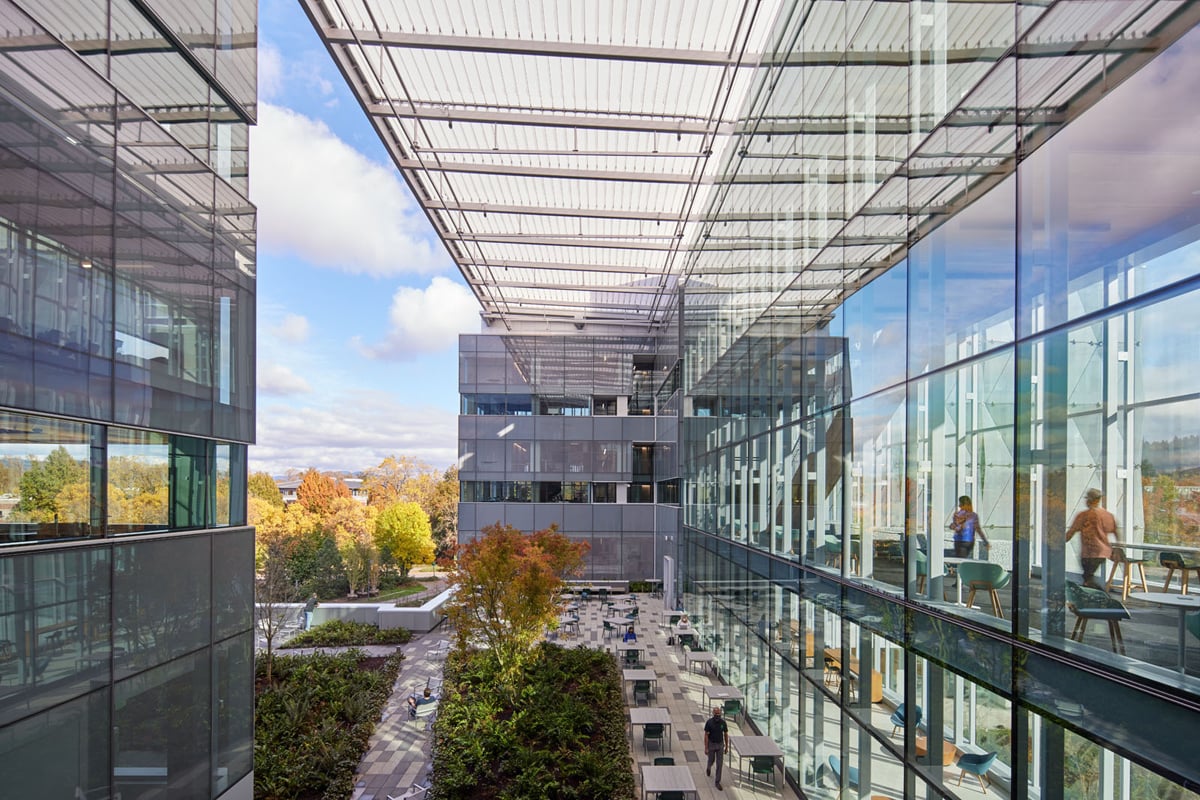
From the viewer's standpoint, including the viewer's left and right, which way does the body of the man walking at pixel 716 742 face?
facing the viewer

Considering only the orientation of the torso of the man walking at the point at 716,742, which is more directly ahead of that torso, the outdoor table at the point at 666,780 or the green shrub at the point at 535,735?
the outdoor table

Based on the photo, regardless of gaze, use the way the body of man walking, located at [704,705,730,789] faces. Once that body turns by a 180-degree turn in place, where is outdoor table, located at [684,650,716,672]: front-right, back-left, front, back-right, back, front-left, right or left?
front

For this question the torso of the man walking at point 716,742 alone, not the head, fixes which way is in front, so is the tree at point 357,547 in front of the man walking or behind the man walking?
behind

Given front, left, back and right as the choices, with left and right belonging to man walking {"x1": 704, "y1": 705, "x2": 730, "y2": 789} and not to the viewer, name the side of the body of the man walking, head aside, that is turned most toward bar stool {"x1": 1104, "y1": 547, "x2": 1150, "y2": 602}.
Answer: left

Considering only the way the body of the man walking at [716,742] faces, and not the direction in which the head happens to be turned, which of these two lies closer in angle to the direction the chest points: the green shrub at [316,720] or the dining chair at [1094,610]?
the dining chair

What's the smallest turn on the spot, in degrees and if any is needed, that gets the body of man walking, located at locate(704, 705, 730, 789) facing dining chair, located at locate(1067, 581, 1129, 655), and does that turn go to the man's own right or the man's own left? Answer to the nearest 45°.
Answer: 0° — they already face it
